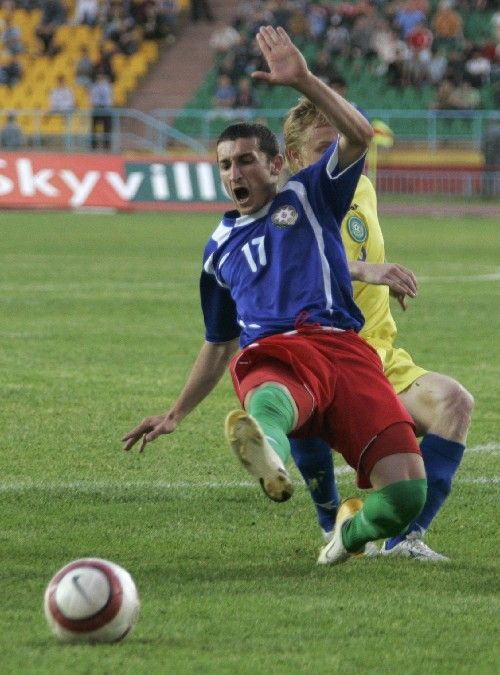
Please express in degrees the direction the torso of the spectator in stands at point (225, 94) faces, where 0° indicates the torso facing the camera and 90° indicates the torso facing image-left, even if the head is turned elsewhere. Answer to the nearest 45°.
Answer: approximately 0°

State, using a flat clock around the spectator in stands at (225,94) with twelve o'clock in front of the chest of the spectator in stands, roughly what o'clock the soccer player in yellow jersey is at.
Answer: The soccer player in yellow jersey is roughly at 12 o'clock from the spectator in stands.

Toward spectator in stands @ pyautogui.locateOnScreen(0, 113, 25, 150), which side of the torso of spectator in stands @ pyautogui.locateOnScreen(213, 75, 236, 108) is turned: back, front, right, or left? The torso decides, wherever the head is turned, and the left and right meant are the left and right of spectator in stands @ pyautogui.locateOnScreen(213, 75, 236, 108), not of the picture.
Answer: right

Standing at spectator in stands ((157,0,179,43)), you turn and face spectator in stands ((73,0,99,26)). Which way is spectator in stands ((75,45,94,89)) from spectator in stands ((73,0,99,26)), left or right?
left

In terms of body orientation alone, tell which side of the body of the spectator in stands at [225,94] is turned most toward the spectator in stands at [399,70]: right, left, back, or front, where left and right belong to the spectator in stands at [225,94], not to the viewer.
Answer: left

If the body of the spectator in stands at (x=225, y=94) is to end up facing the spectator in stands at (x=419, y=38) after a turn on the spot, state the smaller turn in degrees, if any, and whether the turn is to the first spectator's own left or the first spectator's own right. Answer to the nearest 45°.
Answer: approximately 90° to the first spectator's own left

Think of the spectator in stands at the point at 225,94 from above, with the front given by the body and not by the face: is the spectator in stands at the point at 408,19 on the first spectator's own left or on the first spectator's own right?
on the first spectator's own left

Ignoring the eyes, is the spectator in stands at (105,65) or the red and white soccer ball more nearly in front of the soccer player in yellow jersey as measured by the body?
the red and white soccer ball

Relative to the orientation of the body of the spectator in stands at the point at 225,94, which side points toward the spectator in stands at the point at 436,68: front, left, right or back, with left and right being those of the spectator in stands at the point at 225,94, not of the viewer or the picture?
left
